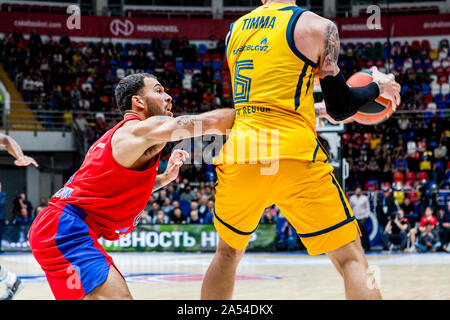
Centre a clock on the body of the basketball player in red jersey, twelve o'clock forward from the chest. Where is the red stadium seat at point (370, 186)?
The red stadium seat is roughly at 10 o'clock from the basketball player in red jersey.

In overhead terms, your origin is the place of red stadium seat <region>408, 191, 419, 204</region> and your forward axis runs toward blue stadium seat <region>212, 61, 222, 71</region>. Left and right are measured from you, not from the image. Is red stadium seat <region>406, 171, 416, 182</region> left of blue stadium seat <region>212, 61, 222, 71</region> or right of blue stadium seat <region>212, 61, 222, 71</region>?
right

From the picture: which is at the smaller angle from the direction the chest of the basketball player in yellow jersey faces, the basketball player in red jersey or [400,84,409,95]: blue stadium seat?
the blue stadium seat

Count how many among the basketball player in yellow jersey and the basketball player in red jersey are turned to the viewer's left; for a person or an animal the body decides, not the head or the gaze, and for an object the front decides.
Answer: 0

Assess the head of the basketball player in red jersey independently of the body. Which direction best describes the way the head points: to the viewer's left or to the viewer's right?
to the viewer's right

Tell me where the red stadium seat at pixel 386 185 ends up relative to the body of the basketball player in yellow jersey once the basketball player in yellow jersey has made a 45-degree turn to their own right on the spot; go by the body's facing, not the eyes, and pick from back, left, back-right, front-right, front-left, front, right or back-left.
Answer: left

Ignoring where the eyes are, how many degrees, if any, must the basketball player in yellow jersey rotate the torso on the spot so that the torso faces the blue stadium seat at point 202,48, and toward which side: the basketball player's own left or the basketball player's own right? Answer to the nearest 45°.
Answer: approximately 45° to the basketball player's own left

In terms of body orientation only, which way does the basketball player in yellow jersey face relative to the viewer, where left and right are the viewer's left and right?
facing away from the viewer and to the right of the viewer

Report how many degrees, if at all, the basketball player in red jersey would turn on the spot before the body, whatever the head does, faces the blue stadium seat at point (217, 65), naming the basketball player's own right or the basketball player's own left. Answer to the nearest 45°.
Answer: approximately 90° to the basketball player's own left

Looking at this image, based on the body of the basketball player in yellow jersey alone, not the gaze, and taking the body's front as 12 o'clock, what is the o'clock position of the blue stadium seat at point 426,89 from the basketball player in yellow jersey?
The blue stadium seat is roughly at 11 o'clock from the basketball player in yellow jersey.

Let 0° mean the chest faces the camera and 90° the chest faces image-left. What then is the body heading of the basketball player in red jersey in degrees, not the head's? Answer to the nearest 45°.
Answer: approximately 270°

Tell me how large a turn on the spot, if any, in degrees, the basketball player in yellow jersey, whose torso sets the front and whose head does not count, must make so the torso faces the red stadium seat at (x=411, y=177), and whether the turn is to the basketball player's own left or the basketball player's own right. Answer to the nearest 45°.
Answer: approximately 45° to the basketball player's own left

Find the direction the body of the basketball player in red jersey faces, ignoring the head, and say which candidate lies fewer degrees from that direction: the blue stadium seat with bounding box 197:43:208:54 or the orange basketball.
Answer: the orange basketball

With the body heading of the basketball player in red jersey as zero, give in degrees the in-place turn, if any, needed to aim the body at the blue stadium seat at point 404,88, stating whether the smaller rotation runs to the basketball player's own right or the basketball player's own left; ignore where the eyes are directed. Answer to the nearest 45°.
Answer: approximately 45° to the basketball player's own left
